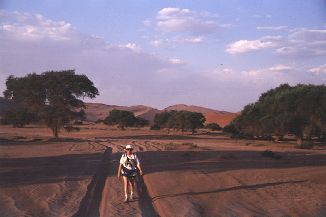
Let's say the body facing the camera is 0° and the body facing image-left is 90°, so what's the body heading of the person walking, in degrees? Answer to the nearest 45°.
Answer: approximately 0°
